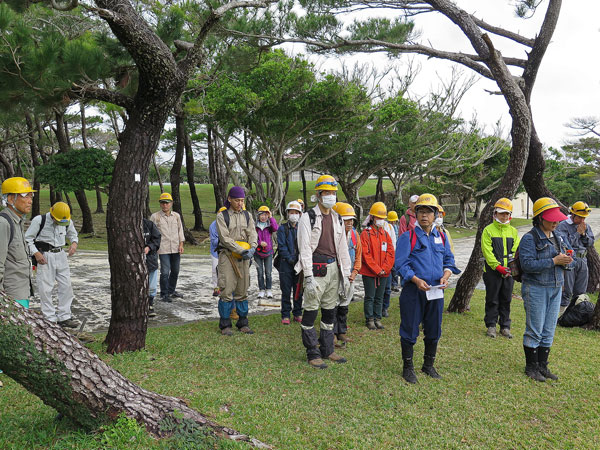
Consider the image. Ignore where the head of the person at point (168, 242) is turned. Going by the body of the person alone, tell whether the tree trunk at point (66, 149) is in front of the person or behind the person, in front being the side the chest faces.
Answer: behind

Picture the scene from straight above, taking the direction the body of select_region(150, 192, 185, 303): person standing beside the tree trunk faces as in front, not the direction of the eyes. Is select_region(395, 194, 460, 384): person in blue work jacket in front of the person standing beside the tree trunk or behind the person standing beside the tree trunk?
in front

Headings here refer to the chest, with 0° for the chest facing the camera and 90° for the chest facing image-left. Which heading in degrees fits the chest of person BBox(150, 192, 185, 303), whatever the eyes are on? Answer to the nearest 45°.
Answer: approximately 0°

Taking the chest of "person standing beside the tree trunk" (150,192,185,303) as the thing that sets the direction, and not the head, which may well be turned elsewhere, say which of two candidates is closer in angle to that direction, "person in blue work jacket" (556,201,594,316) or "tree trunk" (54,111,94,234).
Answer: the person in blue work jacket

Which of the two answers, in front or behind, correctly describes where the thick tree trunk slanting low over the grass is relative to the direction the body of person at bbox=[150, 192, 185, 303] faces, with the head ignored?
in front

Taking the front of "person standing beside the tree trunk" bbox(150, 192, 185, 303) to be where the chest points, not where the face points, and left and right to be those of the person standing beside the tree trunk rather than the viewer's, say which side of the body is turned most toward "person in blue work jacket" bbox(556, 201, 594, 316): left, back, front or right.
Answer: left
